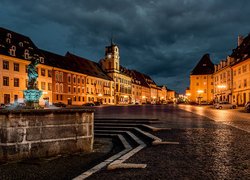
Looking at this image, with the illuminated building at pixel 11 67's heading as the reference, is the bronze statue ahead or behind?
ahead

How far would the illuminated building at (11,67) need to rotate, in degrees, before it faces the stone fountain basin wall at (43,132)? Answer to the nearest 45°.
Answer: approximately 45° to its right

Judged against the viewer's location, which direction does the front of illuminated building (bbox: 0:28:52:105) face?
facing the viewer and to the right of the viewer

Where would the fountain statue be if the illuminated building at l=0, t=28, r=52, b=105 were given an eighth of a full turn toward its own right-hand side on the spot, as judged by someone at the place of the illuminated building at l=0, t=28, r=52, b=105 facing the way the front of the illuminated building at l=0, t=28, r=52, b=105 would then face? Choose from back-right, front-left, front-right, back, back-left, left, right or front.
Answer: front
